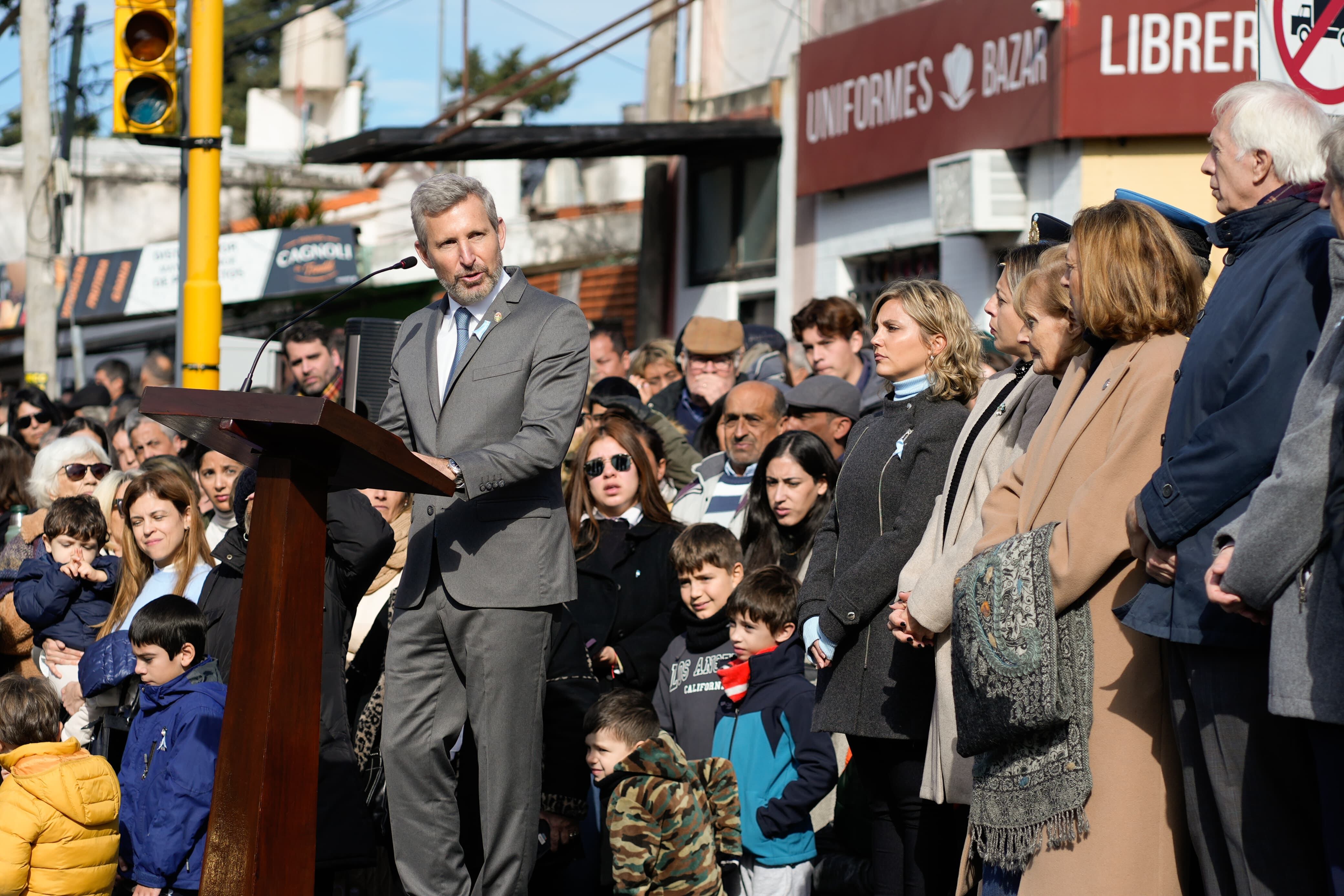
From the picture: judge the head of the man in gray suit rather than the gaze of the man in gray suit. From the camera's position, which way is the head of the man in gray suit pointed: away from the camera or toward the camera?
toward the camera

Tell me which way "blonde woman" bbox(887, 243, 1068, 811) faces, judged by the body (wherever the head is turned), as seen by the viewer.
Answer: to the viewer's left

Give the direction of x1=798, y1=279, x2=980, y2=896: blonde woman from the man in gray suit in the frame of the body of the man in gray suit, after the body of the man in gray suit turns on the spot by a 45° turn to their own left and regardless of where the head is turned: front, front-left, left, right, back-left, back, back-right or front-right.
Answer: left

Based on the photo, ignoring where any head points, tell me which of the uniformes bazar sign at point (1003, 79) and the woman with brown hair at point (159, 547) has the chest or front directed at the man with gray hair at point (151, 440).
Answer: the uniformes bazar sign

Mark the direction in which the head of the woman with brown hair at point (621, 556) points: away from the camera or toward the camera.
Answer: toward the camera

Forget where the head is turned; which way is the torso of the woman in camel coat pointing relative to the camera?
to the viewer's left

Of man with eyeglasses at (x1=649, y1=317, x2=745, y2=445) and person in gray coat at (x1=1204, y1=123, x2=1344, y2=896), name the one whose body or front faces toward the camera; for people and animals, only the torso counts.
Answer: the man with eyeglasses

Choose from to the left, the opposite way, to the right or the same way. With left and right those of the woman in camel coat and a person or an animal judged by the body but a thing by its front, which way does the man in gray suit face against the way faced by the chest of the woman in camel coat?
to the left

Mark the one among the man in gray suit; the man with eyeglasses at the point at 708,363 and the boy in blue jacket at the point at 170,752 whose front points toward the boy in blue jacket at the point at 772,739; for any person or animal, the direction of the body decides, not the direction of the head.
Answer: the man with eyeglasses

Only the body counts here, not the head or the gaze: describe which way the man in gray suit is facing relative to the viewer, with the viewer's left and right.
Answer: facing the viewer and to the left of the viewer

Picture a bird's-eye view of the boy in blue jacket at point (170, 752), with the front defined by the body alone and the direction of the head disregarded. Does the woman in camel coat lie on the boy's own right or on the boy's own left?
on the boy's own left

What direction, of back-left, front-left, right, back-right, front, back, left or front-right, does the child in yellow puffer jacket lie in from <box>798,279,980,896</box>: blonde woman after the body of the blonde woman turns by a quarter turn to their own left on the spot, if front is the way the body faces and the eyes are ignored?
back-right

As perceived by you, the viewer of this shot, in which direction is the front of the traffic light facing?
facing the viewer

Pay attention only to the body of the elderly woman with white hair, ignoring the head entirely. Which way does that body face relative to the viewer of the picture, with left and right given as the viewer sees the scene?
facing the viewer and to the right of the viewer

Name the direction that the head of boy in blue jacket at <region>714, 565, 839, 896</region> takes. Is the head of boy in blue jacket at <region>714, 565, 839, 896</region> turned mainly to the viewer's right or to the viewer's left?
to the viewer's left

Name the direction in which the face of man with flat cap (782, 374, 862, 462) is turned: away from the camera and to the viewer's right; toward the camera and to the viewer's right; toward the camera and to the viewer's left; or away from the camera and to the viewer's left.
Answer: toward the camera and to the viewer's left

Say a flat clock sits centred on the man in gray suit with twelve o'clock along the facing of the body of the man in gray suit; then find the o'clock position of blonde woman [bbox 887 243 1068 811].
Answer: The blonde woman is roughly at 8 o'clock from the man in gray suit.

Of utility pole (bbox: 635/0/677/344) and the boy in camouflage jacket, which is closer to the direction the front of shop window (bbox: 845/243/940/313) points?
the boy in camouflage jacket

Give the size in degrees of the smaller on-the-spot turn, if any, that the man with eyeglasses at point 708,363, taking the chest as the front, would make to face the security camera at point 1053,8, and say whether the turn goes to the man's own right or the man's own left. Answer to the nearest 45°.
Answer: approximately 135° to the man's own left

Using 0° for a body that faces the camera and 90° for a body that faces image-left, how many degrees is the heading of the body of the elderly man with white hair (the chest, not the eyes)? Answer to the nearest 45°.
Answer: approximately 90°
